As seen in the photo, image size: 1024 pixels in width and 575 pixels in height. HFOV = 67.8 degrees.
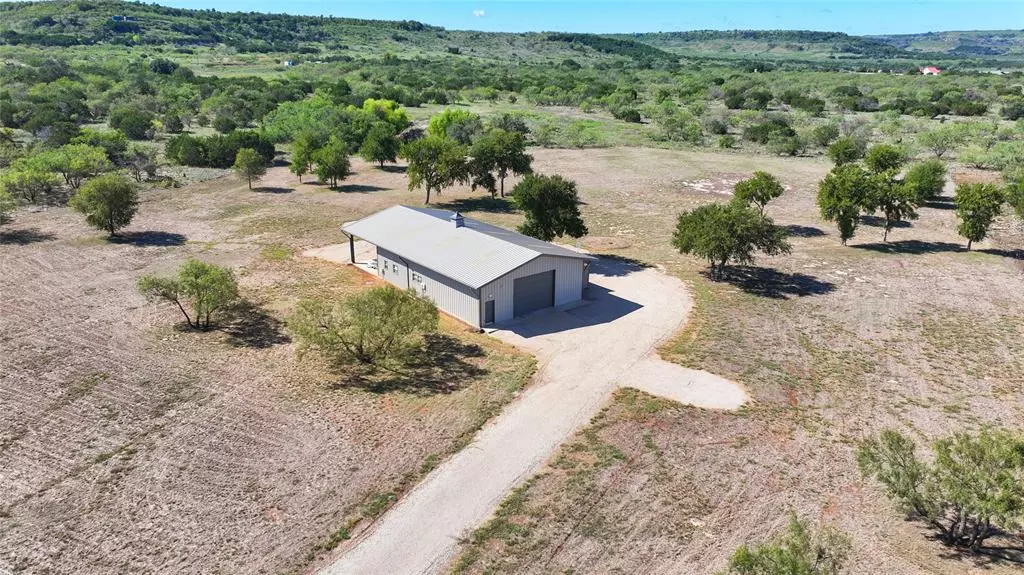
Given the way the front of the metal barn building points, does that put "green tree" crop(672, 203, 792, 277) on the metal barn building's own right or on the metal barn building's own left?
on the metal barn building's own left

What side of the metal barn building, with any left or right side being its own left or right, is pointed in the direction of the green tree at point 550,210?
left

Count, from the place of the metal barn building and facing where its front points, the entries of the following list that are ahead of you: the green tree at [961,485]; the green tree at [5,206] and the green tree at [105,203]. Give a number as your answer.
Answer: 1

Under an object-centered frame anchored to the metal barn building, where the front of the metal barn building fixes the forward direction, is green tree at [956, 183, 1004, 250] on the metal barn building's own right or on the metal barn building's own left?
on the metal barn building's own left

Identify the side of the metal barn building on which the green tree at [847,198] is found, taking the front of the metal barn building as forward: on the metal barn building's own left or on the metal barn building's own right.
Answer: on the metal barn building's own left

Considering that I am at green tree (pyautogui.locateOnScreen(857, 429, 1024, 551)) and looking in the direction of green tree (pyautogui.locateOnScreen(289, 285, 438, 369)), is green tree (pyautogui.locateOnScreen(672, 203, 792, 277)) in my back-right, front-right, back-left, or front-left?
front-right

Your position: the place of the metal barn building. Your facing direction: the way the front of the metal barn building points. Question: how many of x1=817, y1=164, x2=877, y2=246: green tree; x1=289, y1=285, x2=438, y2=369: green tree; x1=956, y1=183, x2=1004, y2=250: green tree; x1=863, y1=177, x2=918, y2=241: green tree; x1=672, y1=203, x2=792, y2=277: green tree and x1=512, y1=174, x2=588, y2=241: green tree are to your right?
1

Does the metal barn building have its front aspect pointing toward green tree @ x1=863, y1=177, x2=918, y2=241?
no

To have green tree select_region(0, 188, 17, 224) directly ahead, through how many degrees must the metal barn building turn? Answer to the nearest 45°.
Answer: approximately 180°

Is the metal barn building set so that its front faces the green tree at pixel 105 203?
no

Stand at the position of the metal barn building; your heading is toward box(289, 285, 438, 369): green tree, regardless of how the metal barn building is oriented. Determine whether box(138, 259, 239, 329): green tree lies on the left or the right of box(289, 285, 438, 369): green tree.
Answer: right

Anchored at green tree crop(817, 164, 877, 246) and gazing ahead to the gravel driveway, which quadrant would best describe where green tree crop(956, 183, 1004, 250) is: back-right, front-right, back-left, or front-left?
back-left

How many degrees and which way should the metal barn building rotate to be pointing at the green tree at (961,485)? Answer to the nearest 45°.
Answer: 0° — it already faces it

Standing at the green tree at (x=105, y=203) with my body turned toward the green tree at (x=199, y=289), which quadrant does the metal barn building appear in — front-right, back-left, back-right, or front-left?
front-left

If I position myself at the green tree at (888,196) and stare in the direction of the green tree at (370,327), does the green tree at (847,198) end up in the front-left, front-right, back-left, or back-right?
front-right

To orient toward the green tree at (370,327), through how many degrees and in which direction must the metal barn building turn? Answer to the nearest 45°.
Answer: approximately 90° to its right

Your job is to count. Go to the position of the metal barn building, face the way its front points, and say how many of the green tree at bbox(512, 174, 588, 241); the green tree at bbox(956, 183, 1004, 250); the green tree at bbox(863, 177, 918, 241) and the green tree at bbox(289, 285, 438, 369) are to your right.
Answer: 1
